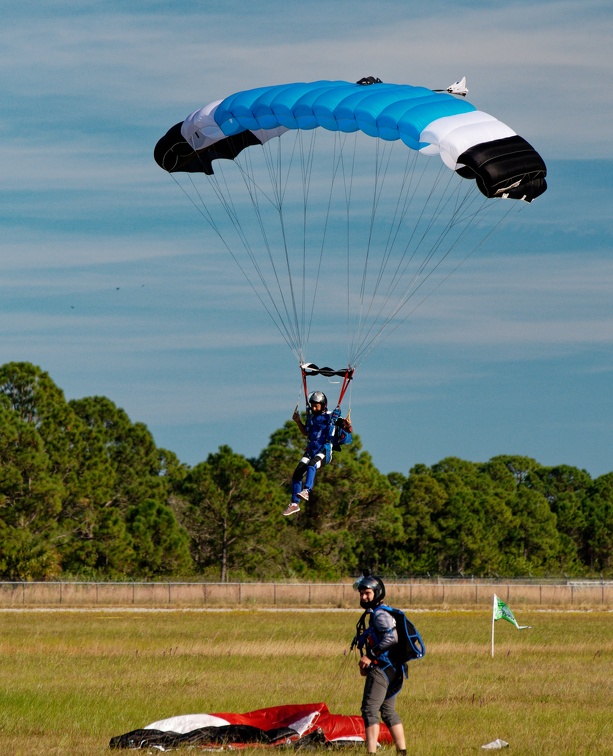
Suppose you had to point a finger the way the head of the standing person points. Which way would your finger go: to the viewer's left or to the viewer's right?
to the viewer's left

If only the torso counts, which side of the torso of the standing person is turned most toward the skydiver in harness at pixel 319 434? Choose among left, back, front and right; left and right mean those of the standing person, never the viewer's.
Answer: right

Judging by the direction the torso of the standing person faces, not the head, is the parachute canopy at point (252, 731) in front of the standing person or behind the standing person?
in front

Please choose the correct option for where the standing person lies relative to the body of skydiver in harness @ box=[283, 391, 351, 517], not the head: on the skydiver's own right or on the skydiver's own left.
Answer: on the skydiver's own left

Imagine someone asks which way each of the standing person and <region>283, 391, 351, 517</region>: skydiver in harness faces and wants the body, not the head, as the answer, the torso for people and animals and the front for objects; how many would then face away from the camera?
0

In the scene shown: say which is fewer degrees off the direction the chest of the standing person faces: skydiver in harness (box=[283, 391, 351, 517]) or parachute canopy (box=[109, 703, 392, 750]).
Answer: the parachute canopy

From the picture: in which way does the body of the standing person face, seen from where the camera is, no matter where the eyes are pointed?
to the viewer's left

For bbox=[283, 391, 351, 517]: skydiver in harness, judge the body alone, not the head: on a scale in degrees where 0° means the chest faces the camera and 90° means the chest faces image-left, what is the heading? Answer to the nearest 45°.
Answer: approximately 45°
